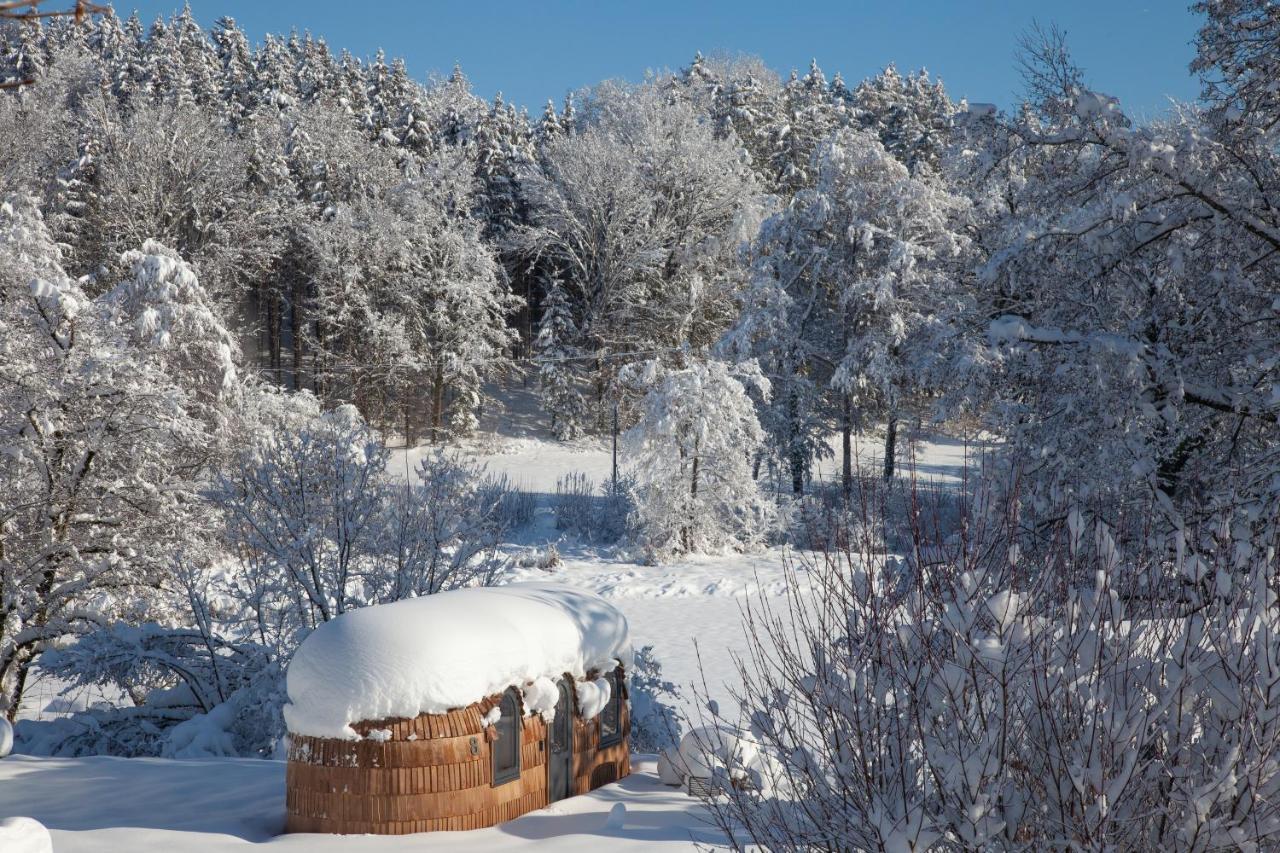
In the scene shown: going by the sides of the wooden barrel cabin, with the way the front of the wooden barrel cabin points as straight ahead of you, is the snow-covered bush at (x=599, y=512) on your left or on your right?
on your left

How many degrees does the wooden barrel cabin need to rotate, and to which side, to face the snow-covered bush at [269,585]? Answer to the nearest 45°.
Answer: approximately 135° to its left

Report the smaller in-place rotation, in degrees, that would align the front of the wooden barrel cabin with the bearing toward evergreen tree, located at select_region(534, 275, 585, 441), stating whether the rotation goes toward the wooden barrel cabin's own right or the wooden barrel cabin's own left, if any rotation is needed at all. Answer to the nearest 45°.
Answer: approximately 135° to the wooden barrel cabin's own left

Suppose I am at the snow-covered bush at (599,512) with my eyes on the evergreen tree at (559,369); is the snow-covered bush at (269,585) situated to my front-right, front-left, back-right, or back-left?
back-left

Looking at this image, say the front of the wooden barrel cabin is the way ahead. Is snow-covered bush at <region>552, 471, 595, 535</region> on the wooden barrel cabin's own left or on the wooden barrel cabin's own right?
on the wooden barrel cabin's own left

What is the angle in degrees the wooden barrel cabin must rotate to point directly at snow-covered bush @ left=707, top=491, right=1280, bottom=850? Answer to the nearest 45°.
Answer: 0° — it already faces it

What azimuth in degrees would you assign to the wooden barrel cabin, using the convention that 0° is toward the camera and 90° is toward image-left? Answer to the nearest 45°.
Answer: approximately 315°
